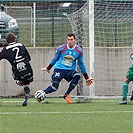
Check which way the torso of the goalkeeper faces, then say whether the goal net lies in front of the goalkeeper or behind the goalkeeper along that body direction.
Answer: behind

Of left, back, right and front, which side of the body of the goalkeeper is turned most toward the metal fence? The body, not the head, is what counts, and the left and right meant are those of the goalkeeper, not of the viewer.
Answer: back

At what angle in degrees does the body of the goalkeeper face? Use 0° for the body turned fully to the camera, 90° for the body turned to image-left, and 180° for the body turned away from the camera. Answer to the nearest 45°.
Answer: approximately 0°
